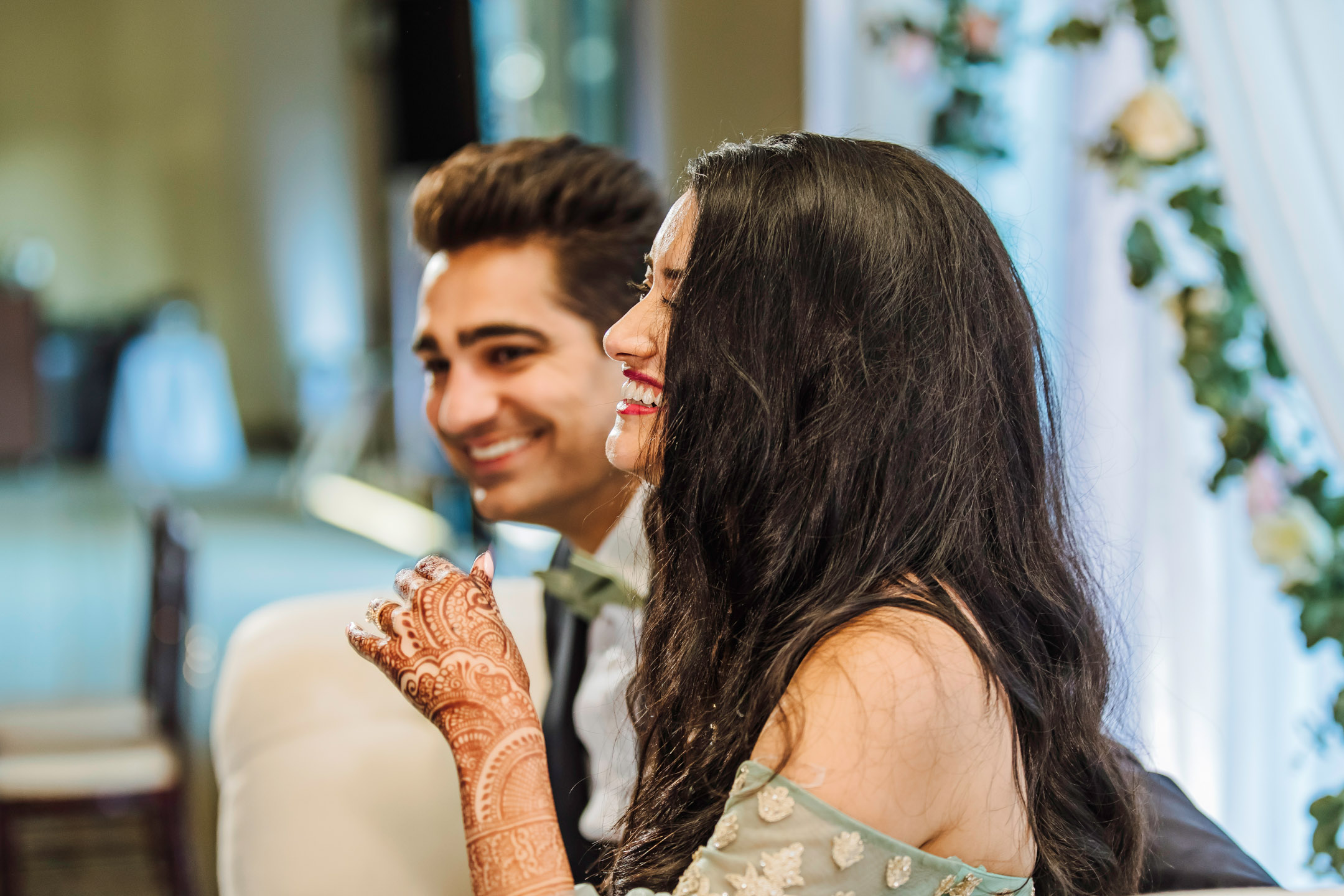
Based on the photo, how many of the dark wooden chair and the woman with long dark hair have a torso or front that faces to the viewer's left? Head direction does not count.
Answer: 2

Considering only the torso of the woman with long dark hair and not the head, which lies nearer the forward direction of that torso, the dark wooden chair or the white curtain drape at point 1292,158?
the dark wooden chair

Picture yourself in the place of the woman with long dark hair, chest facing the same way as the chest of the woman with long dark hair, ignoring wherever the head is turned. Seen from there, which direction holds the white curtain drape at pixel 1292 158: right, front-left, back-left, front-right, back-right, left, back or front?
back-right

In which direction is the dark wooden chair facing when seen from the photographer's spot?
facing to the left of the viewer

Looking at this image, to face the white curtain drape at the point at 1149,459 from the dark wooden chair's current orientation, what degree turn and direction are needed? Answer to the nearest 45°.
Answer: approximately 135° to its left

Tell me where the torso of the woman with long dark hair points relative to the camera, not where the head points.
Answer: to the viewer's left

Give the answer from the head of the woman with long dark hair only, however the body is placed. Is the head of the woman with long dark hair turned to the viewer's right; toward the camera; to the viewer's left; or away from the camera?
to the viewer's left

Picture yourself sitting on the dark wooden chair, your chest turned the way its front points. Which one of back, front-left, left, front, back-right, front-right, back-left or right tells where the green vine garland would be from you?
back-left
